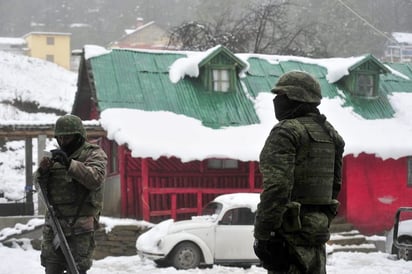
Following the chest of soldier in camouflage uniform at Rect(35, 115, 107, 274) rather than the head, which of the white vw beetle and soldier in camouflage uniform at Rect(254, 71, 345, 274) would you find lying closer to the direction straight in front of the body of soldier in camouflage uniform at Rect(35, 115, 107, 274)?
the soldier in camouflage uniform

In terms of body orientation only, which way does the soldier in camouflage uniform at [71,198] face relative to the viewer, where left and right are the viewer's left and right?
facing the viewer and to the left of the viewer

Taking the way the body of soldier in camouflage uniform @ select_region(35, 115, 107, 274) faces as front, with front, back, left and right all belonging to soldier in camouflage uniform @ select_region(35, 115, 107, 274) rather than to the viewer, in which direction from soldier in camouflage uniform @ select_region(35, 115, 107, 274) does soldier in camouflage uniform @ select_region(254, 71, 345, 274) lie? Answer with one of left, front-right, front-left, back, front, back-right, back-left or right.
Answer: left

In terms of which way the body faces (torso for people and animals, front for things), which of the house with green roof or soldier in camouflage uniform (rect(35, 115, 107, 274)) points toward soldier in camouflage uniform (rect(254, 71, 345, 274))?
the house with green roof

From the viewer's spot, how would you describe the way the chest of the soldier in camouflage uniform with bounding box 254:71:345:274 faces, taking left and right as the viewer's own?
facing away from the viewer and to the left of the viewer

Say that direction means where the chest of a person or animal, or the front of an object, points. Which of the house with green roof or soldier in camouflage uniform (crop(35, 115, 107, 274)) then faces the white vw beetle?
the house with green roof

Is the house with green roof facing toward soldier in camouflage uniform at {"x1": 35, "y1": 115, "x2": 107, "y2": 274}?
yes

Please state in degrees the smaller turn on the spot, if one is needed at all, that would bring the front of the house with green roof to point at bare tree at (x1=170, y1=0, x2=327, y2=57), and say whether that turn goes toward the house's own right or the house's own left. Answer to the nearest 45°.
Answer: approximately 180°

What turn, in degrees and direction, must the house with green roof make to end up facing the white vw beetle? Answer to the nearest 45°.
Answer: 0° — it already faces it
